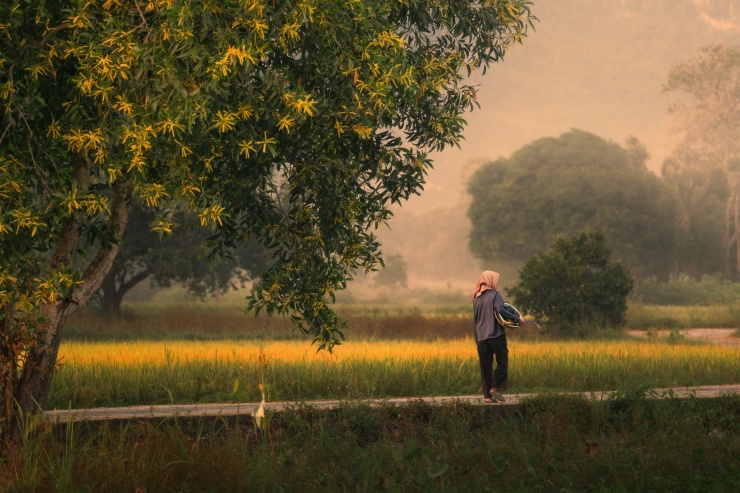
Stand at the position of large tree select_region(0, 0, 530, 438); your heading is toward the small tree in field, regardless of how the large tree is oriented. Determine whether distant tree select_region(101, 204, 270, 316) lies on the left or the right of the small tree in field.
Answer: left

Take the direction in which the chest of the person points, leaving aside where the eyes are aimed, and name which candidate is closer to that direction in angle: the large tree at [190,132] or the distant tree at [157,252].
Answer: the distant tree

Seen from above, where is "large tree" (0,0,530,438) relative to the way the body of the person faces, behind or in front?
behind

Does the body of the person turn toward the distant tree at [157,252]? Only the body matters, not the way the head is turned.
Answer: no

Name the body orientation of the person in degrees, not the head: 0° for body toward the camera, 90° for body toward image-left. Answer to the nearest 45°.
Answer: approximately 225°
